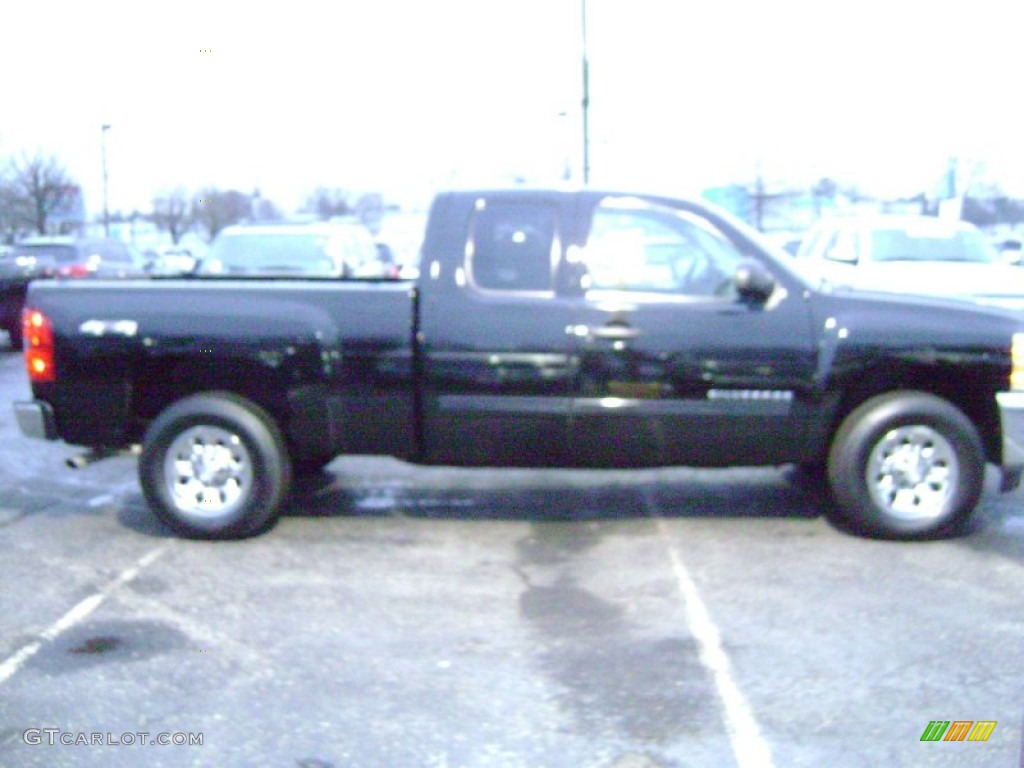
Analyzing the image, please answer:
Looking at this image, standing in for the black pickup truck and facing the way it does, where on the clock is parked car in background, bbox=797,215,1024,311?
The parked car in background is roughly at 10 o'clock from the black pickup truck.

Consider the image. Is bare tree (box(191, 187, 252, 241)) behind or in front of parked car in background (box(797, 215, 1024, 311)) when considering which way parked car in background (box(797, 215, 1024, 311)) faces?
behind

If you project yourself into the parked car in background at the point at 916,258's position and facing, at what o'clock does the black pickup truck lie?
The black pickup truck is roughly at 2 o'clock from the parked car in background.

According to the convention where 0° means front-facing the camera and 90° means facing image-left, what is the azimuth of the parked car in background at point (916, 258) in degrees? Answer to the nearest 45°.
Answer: approximately 315°

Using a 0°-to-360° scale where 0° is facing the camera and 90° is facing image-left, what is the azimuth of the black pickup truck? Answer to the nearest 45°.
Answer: approximately 270°

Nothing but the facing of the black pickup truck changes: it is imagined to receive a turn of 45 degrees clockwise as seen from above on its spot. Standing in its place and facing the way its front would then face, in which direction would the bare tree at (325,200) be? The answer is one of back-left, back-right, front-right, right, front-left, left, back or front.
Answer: back-left

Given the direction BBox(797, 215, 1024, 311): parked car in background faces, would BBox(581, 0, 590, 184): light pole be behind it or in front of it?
behind

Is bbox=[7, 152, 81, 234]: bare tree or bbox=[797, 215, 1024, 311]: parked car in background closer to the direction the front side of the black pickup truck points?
the parked car in background

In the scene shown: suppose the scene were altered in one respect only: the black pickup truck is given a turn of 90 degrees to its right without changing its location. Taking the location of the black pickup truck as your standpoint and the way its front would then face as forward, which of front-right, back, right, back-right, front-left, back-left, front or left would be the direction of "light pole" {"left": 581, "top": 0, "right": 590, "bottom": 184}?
back

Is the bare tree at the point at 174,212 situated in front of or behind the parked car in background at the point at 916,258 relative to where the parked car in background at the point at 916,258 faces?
behind
